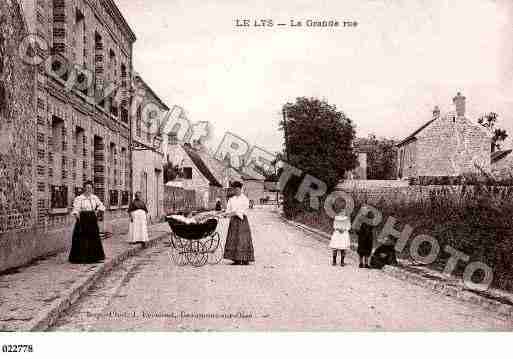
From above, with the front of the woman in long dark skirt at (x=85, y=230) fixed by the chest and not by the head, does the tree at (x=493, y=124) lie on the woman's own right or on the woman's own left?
on the woman's own left

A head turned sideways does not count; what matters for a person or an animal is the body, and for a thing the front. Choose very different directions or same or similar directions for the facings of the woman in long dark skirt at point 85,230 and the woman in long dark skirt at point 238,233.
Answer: same or similar directions

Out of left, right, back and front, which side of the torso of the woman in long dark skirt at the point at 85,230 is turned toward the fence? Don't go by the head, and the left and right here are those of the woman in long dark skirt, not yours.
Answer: back

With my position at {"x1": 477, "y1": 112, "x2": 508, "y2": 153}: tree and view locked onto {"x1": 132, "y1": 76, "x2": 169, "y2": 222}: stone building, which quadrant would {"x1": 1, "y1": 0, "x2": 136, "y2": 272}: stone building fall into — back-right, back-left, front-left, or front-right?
front-left

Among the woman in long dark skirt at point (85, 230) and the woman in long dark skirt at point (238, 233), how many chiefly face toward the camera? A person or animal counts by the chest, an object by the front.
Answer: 2

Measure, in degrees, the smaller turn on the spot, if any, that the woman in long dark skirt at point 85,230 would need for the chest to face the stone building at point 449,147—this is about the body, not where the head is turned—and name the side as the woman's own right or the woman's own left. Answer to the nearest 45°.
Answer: approximately 135° to the woman's own left

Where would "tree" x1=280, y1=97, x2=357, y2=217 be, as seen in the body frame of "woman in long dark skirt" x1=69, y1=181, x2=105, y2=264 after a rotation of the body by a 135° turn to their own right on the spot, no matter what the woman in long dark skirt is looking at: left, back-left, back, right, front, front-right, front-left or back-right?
right

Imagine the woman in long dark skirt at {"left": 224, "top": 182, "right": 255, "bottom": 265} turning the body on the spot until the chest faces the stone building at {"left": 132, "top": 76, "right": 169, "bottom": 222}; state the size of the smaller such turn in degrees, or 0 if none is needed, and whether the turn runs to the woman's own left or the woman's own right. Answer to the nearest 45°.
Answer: approximately 180°

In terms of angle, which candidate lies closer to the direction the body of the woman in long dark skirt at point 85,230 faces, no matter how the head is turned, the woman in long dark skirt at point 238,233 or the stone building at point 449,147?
the woman in long dark skirt

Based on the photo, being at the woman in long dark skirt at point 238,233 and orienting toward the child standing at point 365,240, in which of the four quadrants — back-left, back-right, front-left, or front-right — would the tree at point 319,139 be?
front-left

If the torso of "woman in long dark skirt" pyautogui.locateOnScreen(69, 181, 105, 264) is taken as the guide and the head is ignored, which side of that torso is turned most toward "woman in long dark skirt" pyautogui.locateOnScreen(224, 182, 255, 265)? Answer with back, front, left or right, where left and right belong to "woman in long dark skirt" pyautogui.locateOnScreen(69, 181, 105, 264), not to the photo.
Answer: left

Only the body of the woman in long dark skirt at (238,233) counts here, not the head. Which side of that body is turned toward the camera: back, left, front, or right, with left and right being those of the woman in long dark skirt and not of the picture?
front

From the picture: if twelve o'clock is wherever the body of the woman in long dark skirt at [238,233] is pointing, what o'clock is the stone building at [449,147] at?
The stone building is roughly at 7 o'clock from the woman in long dark skirt.

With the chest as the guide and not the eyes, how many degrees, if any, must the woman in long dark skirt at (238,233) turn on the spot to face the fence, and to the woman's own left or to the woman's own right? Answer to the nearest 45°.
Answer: approximately 180°

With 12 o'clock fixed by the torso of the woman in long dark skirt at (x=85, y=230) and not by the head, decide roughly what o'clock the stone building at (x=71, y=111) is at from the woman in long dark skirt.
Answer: The stone building is roughly at 6 o'clock from the woman in long dark skirt.

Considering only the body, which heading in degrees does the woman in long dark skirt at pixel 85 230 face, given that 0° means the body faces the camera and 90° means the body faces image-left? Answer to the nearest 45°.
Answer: approximately 0°
